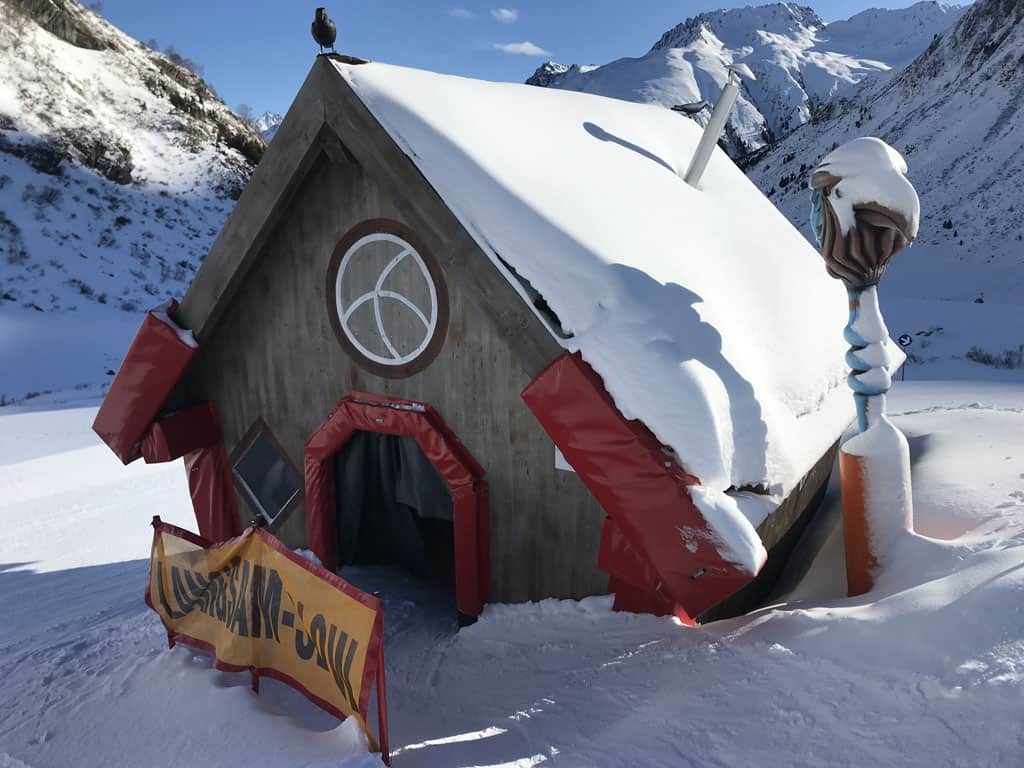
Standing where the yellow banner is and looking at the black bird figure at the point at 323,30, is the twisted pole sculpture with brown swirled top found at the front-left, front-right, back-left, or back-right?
front-right

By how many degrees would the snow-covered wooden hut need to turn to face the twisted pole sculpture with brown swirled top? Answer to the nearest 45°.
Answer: approximately 135° to its left

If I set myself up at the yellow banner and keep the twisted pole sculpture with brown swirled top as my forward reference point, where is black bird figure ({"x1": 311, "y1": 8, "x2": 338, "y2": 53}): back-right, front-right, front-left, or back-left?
front-left
